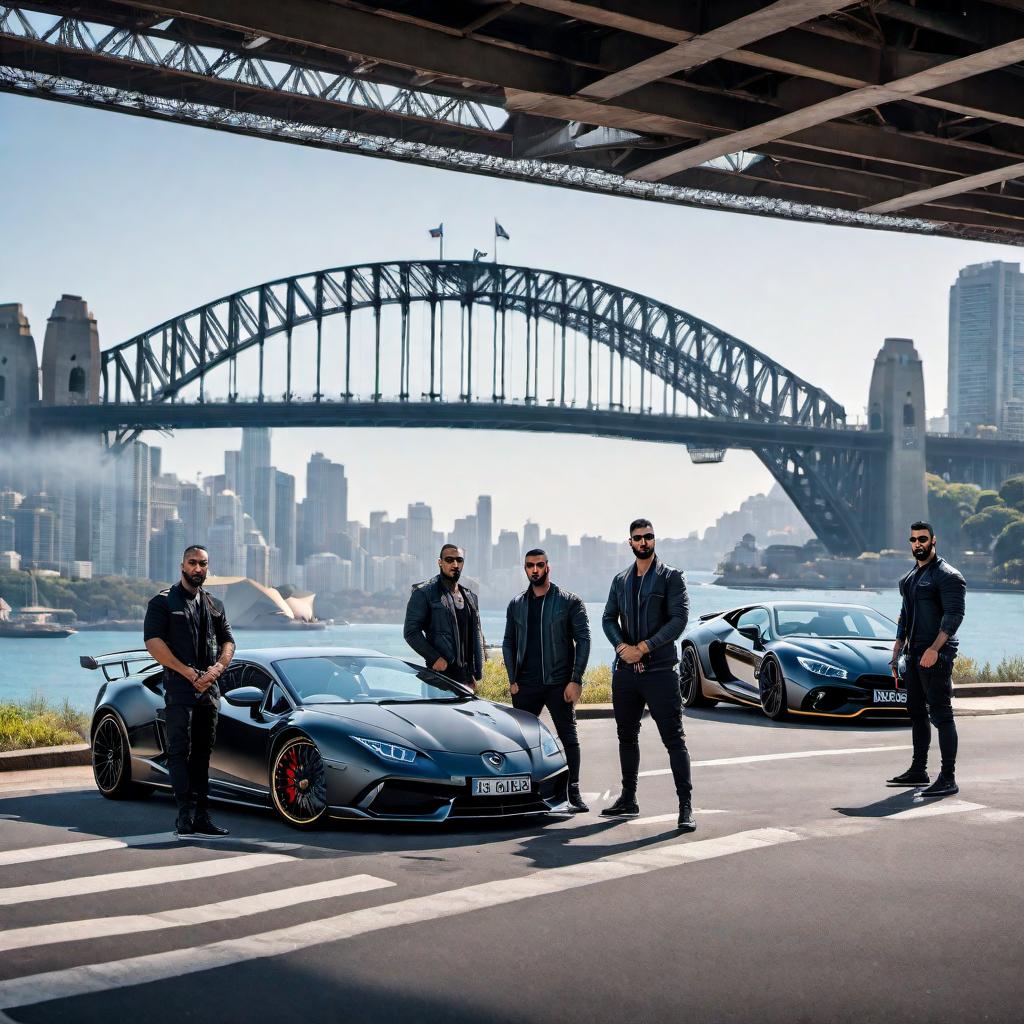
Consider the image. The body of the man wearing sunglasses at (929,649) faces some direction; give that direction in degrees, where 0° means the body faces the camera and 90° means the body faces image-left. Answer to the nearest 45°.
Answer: approximately 45°

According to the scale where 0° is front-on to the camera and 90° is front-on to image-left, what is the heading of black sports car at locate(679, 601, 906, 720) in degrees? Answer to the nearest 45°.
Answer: approximately 315°

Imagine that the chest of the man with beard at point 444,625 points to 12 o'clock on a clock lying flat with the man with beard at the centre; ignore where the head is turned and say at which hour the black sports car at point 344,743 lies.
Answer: The black sports car is roughly at 2 o'clock from the man with beard.

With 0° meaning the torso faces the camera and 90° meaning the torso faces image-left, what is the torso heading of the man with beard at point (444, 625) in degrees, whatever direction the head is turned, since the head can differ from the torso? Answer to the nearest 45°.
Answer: approximately 315°

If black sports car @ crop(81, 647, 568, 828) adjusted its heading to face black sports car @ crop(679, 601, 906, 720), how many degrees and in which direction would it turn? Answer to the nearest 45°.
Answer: approximately 90° to its left

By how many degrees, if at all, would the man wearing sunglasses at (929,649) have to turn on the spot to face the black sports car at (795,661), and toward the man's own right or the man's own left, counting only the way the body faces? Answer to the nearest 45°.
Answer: approximately 135° to the man's own right

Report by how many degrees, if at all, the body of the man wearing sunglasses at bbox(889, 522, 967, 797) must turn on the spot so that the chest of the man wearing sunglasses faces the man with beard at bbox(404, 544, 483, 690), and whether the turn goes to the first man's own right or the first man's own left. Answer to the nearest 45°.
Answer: approximately 45° to the first man's own right

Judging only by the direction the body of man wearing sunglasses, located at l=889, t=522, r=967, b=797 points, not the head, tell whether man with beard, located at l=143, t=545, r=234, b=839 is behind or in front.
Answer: in front

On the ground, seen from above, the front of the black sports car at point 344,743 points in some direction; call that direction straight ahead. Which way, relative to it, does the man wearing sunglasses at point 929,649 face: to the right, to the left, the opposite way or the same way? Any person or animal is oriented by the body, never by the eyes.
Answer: to the right

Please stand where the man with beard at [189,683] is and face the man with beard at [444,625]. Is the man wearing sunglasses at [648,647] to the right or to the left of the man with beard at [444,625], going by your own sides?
right
